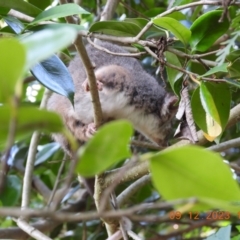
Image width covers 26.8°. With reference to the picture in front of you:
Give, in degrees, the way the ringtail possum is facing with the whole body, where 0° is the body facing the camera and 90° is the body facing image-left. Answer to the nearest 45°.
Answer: approximately 270°

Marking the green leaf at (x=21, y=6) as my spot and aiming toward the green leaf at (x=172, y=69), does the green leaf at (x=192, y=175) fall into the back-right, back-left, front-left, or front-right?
front-right
